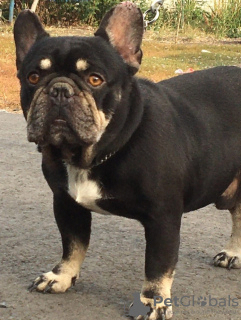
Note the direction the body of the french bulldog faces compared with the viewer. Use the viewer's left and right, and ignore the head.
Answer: facing the viewer and to the left of the viewer
